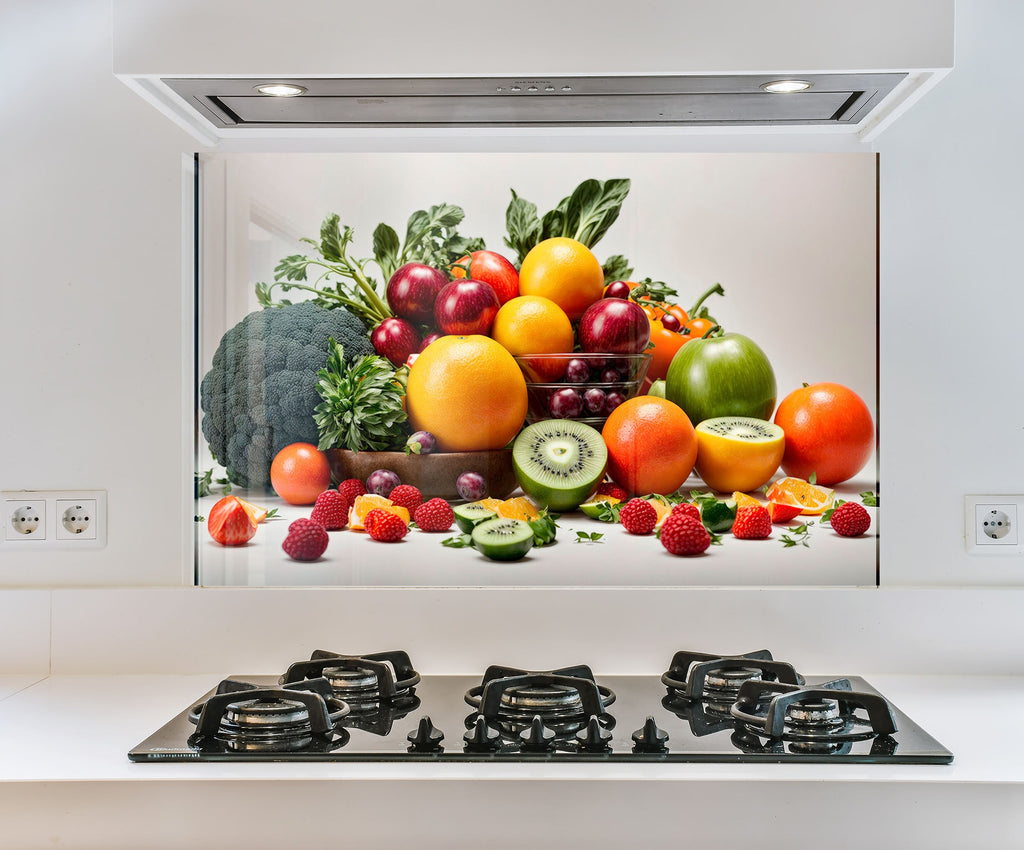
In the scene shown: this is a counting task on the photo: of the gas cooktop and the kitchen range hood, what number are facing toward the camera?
2

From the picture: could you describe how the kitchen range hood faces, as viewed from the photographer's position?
facing the viewer

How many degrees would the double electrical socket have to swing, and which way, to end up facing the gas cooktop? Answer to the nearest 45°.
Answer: approximately 45° to its left

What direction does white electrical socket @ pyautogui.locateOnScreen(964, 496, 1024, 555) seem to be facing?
toward the camera

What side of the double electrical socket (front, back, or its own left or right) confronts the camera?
front

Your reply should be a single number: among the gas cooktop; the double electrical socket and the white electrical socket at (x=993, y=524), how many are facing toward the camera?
3

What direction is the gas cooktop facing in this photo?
toward the camera

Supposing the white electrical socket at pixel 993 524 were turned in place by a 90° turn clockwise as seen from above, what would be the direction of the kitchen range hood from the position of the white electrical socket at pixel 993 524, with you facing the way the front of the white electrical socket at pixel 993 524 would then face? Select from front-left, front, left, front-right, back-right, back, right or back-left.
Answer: front-left

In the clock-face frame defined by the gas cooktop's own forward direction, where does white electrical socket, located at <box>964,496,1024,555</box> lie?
The white electrical socket is roughly at 8 o'clock from the gas cooktop.
